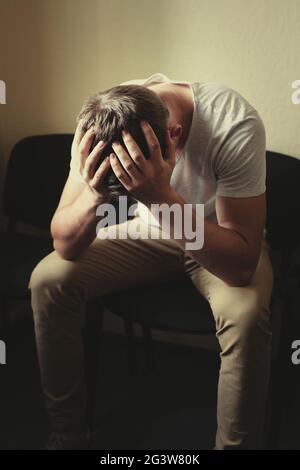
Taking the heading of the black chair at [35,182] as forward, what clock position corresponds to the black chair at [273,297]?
the black chair at [273,297] is roughly at 9 o'clock from the black chair at [35,182].

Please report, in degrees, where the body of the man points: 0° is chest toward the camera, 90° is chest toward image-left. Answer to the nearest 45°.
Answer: approximately 45°

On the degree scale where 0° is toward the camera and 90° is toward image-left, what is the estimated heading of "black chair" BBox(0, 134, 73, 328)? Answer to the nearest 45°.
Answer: approximately 45°

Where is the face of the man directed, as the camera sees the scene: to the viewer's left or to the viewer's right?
to the viewer's left
